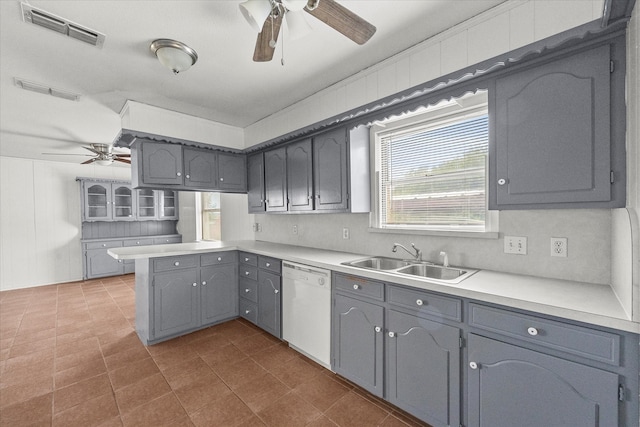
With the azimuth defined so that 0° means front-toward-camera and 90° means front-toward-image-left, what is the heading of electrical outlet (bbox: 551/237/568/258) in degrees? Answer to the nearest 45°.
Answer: approximately 0°

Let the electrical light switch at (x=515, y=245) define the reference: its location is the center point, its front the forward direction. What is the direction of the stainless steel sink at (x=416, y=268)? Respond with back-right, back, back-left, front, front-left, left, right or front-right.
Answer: right

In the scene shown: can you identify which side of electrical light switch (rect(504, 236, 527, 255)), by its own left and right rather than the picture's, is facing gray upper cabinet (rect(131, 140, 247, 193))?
right

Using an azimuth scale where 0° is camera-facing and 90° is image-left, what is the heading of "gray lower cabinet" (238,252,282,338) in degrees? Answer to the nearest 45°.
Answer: approximately 45°

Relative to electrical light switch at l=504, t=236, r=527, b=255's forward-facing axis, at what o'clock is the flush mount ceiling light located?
The flush mount ceiling light is roughly at 2 o'clock from the electrical light switch.

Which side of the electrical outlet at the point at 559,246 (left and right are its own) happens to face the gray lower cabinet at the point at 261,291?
right

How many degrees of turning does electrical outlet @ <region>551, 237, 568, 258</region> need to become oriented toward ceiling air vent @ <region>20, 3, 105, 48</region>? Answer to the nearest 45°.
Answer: approximately 45° to its right

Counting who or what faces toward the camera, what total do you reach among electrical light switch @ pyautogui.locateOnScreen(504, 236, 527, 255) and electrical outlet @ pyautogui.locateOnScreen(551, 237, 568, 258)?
2
